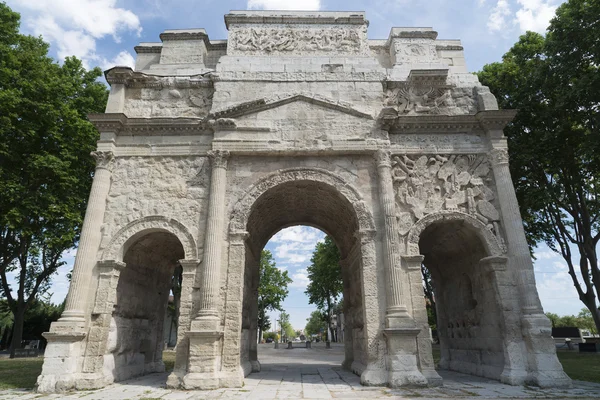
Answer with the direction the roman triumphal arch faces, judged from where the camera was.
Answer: facing the viewer

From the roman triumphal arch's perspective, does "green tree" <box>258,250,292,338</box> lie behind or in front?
behind

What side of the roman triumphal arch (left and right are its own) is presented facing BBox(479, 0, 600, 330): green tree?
left

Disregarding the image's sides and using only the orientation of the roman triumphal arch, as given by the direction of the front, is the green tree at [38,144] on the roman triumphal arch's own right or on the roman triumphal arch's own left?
on the roman triumphal arch's own right

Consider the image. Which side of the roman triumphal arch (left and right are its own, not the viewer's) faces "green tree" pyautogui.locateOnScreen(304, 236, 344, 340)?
back

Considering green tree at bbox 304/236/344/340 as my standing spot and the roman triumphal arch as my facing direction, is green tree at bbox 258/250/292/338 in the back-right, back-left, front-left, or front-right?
back-right
